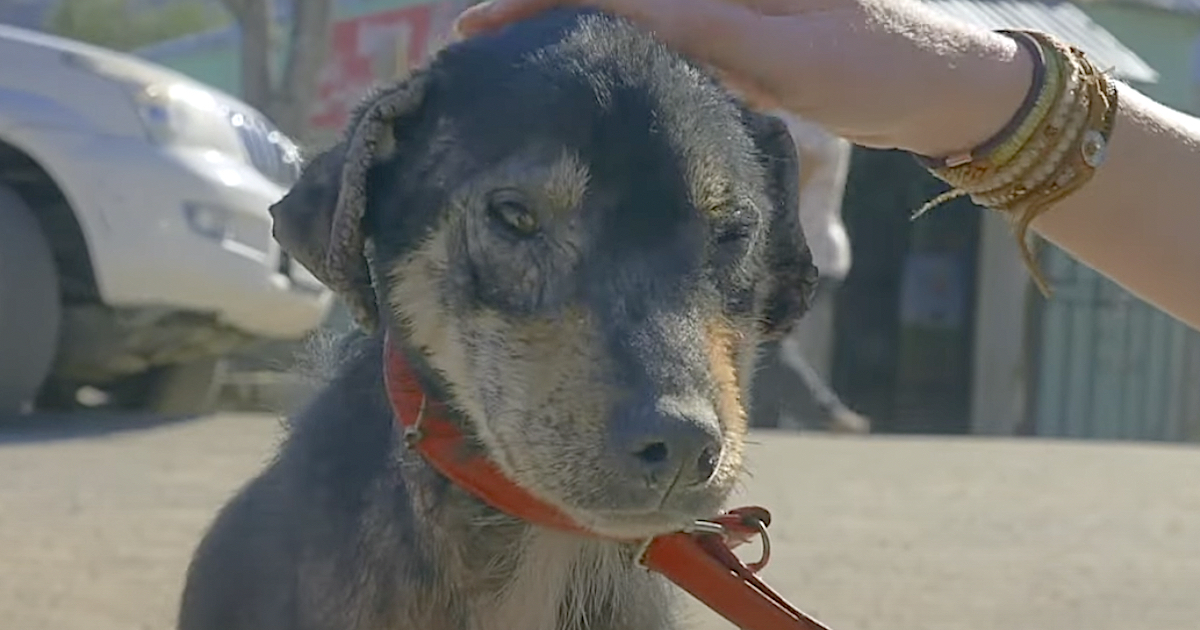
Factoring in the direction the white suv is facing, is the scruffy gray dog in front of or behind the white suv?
in front

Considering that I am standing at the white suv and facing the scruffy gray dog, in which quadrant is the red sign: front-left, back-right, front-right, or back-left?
back-left

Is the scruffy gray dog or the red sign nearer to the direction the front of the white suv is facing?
the scruffy gray dog

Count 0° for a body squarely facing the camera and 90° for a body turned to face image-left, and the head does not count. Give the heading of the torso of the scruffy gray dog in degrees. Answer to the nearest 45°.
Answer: approximately 315°

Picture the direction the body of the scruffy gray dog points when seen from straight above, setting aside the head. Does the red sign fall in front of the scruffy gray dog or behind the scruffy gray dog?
behind

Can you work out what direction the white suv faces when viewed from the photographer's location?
facing the viewer and to the right of the viewer

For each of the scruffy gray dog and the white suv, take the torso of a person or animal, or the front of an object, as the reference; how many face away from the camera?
0

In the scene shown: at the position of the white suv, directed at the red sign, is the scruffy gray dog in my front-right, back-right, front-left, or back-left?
back-right

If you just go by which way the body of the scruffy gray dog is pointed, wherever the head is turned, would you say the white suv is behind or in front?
behind
